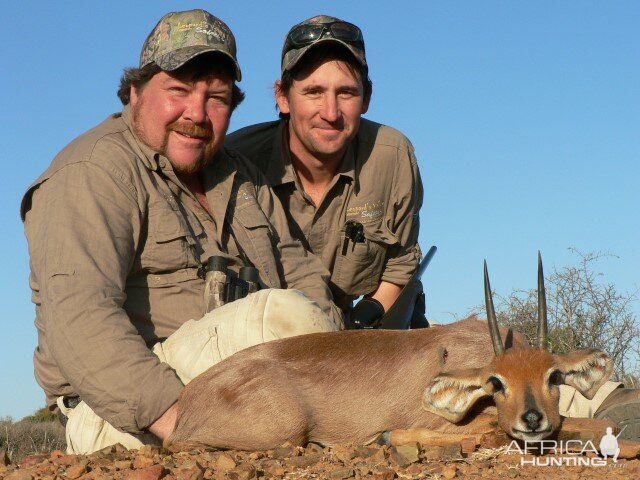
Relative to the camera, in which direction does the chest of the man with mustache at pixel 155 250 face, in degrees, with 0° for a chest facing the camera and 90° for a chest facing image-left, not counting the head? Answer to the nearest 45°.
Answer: approximately 315°

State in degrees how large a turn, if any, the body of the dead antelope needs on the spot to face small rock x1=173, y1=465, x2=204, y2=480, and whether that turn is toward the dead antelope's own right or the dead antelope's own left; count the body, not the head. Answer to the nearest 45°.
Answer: approximately 135° to the dead antelope's own right

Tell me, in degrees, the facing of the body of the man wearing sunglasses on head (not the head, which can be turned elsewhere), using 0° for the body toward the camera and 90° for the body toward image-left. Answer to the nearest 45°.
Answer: approximately 0°

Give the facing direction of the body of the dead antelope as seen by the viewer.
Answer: to the viewer's right

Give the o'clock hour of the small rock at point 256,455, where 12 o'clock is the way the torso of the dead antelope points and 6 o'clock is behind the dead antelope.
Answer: The small rock is roughly at 5 o'clock from the dead antelope.

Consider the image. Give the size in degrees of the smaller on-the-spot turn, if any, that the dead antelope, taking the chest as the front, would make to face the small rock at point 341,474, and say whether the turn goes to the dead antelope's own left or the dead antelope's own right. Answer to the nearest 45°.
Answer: approximately 90° to the dead antelope's own right

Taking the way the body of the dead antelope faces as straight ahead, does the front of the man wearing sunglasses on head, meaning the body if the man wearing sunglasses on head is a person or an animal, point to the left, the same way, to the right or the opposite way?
to the right

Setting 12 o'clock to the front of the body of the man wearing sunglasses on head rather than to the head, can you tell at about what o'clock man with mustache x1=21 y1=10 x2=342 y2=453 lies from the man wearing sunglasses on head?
The man with mustache is roughly at 1 o'clock from the man wearing sunglasses on head.

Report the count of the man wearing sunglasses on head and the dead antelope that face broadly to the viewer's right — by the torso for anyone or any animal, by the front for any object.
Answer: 1

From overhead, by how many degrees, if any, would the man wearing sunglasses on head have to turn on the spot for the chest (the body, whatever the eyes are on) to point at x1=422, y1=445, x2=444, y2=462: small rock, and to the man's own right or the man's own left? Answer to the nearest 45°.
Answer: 0° — they already face it

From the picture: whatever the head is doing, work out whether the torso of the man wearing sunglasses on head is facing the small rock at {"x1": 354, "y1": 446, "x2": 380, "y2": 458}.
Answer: yes
